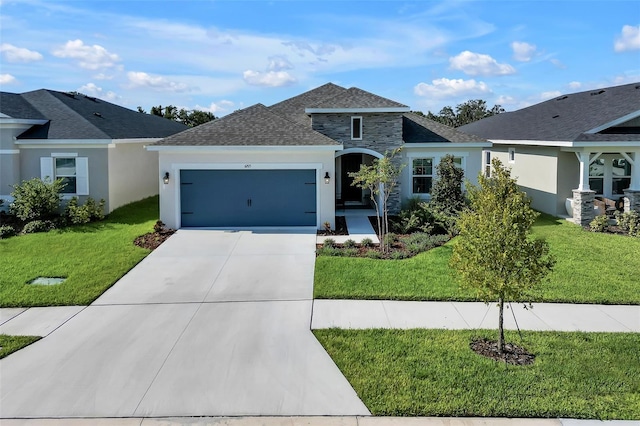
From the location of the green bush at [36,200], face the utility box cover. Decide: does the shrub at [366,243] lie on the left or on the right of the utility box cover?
left

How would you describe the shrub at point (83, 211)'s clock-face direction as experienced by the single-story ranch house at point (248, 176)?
The shrub is roughly at 3 o'clock from the single-story ranch house.

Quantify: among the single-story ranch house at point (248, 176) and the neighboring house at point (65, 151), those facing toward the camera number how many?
2

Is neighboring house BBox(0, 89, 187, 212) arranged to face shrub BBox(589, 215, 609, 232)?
no

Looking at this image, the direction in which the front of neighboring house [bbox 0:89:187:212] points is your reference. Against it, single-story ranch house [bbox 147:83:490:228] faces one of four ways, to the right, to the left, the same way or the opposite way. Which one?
the same way

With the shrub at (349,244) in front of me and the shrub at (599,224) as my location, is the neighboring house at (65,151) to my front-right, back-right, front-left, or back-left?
front-right

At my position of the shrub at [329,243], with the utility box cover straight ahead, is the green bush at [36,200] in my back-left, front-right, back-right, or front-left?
front-right

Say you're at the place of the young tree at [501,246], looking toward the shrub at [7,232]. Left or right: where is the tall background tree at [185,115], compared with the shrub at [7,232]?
right

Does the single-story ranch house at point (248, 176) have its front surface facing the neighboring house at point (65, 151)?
no

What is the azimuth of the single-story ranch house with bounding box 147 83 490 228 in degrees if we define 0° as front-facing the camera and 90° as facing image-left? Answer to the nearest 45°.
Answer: approximately 0°

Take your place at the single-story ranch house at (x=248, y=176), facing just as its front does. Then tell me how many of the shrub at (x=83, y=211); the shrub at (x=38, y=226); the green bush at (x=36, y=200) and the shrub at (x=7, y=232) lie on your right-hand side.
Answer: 4

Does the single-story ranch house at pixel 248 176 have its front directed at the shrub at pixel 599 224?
no

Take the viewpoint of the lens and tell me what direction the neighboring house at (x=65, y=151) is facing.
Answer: facing the viewer

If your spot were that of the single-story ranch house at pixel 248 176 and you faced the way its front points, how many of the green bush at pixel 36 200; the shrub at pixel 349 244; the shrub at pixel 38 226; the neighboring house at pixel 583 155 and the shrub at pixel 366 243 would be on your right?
2

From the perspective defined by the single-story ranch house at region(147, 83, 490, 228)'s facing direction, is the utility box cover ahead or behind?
ahead

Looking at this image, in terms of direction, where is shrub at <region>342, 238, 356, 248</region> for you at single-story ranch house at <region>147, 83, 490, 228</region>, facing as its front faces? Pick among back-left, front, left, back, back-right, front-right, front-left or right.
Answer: front-left

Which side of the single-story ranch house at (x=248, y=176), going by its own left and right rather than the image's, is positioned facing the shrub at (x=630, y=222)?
left

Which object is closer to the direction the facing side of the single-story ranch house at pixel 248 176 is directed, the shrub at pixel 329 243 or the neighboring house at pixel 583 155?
the shrub

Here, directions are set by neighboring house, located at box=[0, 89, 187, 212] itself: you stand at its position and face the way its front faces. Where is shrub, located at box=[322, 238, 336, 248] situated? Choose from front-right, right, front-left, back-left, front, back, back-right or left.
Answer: front-left
